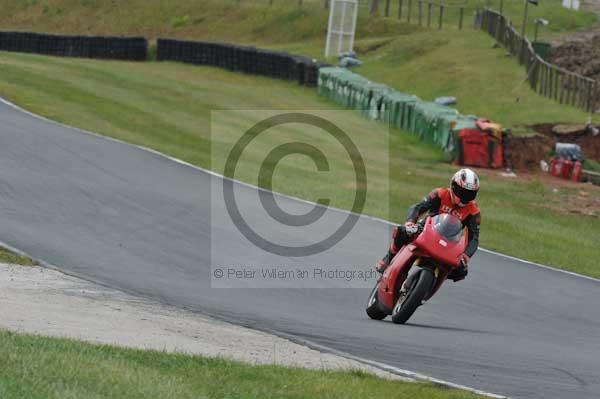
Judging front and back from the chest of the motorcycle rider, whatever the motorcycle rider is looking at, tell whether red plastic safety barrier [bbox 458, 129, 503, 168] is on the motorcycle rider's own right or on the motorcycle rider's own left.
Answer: on the motorcycle rider's own left

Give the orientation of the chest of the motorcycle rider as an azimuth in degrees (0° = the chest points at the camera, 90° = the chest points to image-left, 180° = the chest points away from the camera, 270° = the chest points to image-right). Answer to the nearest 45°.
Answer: approximately 315°

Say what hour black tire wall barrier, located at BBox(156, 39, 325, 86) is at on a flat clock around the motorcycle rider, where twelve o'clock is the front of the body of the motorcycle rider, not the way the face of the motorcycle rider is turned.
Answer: The black tire wall barrier is roughly at 7 o'clock from the motorcycle rider.

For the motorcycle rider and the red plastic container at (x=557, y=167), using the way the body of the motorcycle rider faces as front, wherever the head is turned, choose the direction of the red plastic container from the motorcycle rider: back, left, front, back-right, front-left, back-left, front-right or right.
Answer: back-left

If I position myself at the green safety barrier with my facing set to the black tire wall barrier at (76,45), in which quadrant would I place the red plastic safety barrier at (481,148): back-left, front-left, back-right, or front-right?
back-left

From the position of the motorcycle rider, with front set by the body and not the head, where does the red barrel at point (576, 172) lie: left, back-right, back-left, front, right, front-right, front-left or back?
back-left

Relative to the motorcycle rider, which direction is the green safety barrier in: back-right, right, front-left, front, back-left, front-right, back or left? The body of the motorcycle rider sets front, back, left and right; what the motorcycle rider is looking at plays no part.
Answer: back-left

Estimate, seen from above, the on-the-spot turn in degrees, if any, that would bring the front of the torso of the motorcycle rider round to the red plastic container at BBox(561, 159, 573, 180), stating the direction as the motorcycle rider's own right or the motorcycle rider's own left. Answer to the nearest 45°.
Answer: approximately 135° to the motorcycle rider's own left

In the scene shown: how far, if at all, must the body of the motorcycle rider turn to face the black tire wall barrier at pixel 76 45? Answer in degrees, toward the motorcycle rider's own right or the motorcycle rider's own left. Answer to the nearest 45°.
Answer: approximately 180°

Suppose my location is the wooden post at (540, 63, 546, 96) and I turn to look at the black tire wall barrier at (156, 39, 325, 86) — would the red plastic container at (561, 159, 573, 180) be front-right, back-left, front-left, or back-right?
back-left
